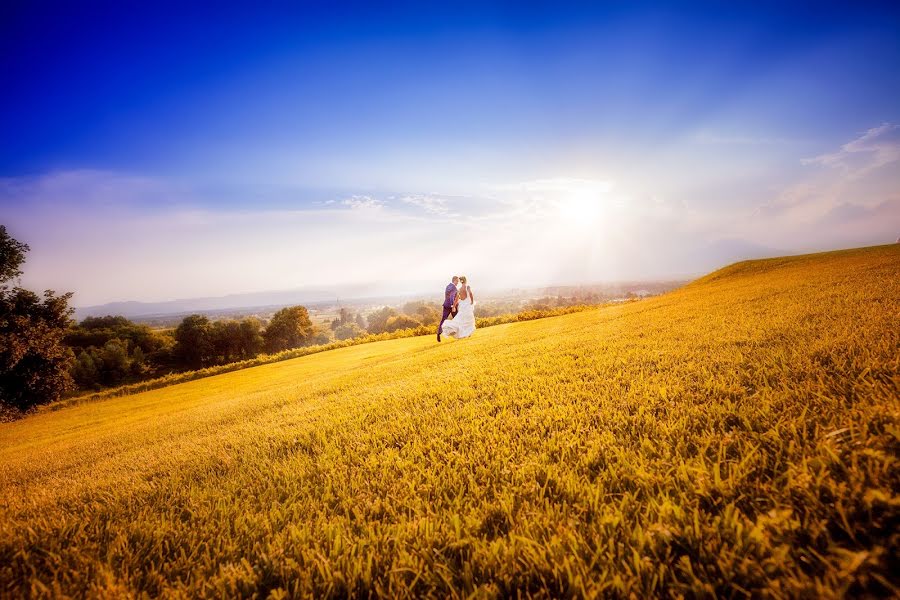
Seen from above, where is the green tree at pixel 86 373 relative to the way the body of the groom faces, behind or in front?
behind

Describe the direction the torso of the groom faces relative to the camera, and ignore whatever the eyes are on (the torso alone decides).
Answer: to the viewer's right

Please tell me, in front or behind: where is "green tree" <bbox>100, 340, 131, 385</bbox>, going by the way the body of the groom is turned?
behind
